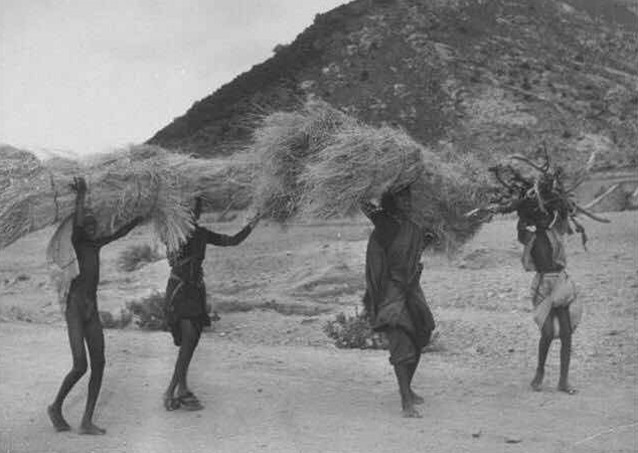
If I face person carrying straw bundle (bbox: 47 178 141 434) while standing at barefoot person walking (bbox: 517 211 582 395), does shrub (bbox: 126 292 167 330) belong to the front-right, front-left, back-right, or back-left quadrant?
front-right

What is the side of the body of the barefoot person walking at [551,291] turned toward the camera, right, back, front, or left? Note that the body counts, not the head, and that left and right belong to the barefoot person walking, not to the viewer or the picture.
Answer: front

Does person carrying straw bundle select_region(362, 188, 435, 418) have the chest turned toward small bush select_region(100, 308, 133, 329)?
no

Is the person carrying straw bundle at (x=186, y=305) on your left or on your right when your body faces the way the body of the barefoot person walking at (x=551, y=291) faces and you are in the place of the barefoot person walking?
on your right

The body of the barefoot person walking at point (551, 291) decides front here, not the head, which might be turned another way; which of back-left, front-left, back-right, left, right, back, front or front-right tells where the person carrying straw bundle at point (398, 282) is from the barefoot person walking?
front-right

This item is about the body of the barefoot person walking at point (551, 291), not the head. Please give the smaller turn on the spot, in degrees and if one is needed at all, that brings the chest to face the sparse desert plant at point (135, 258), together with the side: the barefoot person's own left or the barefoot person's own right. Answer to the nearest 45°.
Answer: approximately 135° to the barefoot person's own right

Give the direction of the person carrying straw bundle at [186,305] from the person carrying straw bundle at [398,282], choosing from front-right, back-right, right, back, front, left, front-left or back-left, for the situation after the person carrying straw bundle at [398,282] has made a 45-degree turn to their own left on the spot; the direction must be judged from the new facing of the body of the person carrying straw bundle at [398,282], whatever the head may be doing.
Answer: back

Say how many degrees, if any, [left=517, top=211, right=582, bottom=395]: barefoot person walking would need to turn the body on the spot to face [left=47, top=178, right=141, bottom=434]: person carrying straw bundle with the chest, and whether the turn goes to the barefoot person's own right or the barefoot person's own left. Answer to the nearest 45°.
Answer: approximately 45° to the barefoot person's own right

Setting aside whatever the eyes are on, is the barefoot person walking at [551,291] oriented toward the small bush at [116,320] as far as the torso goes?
no

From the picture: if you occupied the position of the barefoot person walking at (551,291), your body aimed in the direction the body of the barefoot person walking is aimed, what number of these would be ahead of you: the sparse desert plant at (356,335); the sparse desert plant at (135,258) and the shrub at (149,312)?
0

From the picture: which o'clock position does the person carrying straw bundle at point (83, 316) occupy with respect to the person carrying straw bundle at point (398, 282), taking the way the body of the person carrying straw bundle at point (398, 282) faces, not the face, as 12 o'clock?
the person carrying straw bundle at point (83, 316) is roughly at 4 o'clock from the person carrying straw bundle at point (398, 282).

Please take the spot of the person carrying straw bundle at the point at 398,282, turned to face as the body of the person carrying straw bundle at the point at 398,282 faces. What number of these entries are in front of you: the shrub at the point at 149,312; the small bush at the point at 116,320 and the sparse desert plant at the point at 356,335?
0

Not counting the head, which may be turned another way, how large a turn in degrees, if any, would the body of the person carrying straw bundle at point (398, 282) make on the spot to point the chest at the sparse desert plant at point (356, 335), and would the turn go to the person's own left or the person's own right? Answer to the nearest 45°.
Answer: approximately 135° to the person's own left

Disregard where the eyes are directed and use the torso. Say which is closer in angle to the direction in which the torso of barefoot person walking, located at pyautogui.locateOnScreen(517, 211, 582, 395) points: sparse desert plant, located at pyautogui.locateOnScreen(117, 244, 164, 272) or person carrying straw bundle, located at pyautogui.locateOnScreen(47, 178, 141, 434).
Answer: the person carrying straw bundle

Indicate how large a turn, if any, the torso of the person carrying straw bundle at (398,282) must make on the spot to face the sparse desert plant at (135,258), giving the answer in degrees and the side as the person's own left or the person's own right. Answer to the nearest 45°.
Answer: approximately 180°

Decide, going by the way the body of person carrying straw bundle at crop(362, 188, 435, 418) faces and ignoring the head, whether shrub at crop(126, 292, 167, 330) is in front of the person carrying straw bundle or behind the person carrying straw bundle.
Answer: behind

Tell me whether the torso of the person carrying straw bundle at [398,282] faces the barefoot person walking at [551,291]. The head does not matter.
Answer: no

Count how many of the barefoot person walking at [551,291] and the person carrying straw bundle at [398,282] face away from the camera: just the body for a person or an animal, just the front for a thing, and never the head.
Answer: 0
